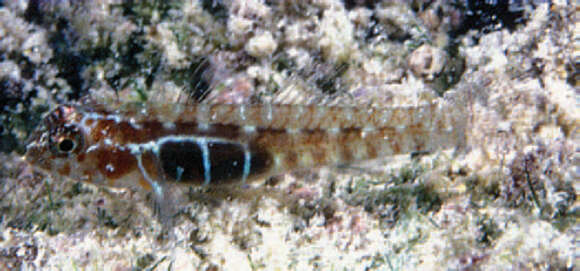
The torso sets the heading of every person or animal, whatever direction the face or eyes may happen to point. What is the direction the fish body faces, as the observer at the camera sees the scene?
facing to the left of the viewer
